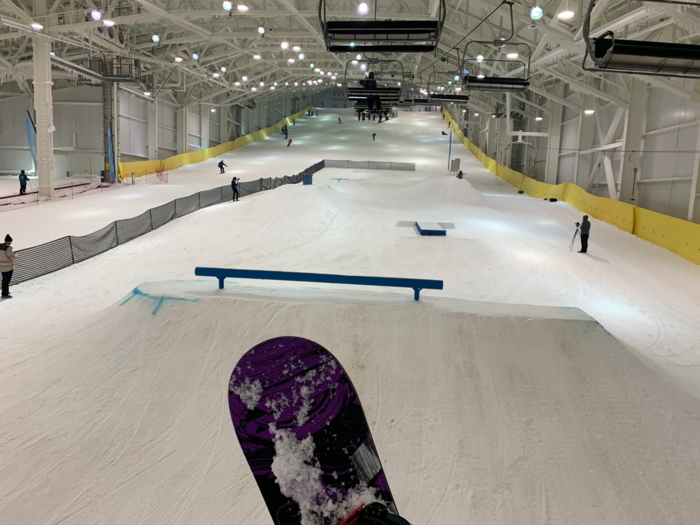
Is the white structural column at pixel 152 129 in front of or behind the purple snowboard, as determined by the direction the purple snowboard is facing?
in front

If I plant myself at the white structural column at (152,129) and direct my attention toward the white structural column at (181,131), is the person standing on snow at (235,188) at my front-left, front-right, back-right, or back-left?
back-right

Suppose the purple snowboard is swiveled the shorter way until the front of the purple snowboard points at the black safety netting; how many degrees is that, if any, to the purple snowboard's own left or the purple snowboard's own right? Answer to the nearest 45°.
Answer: approximately 45° to the purple snowboard's own left

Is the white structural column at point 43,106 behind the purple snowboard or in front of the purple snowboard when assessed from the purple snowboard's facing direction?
in front

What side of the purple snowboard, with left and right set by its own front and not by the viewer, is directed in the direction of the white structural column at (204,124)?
front

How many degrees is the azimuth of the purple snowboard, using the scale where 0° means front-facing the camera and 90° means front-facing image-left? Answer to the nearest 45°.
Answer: approximately 180°

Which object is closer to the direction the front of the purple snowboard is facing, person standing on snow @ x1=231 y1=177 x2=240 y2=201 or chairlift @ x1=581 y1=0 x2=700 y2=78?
the person standing on snow
